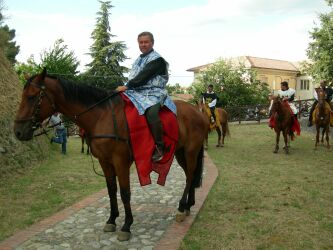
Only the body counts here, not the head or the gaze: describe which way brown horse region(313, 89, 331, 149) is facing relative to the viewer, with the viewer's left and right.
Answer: facing the viewer

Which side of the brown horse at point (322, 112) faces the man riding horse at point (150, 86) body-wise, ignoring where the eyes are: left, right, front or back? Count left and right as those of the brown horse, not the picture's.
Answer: front

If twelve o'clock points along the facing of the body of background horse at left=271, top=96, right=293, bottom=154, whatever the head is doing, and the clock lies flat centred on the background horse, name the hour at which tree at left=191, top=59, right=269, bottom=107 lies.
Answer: The tree is roughly at 4 o'clock from the background horse.

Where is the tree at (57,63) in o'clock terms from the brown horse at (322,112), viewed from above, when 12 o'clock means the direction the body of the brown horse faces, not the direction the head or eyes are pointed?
The tree is roughly at 4 o'clock from the brown horse.

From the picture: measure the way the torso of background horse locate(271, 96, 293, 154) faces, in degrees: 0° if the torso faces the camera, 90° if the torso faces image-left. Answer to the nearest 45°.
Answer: approximately 45°

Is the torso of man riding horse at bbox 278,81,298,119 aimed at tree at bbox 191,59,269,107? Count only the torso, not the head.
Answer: no

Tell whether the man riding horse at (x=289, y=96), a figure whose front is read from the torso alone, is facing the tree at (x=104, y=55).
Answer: no

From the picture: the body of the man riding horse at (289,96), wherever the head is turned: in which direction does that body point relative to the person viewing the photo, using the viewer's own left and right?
facing the viewer and to the left of the viewer

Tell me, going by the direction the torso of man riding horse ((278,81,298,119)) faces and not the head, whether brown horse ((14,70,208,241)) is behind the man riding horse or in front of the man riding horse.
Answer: in front

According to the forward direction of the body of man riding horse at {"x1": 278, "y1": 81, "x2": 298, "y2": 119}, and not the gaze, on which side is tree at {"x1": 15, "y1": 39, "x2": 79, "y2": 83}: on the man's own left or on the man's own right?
on the man's own right
